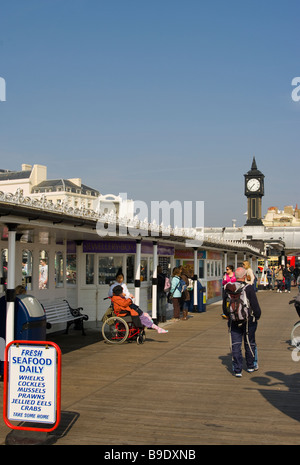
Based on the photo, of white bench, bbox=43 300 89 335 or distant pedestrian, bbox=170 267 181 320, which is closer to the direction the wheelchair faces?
the distant pedestrian

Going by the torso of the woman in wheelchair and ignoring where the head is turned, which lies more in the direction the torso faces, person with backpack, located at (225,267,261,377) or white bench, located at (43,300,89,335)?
the person with backpack

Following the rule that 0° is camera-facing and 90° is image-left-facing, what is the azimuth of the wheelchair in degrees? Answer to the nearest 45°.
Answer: approximately 270°

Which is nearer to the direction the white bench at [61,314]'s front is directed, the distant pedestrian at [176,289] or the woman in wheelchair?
the woman in wheelchair

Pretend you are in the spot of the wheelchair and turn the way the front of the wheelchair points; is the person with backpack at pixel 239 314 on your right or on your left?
on your right

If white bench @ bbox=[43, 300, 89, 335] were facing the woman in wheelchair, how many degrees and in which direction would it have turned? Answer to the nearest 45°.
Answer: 0° — it already faces them

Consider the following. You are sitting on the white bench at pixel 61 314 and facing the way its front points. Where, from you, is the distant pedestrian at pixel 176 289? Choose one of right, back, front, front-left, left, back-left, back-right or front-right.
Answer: left

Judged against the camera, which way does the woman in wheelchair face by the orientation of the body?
to the viewer's right

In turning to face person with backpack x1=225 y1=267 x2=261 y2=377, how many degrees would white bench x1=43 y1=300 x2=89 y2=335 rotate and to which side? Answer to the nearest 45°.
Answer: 0° — it already faces them

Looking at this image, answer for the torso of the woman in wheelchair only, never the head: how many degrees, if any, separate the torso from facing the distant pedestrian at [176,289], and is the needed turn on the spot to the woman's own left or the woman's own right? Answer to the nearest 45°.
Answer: approximately 90° to the woman's own left

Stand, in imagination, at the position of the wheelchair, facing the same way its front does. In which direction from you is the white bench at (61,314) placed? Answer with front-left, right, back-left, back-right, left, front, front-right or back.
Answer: back-left

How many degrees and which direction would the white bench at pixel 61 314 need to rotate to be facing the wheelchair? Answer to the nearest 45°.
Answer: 0° — it already faces it
